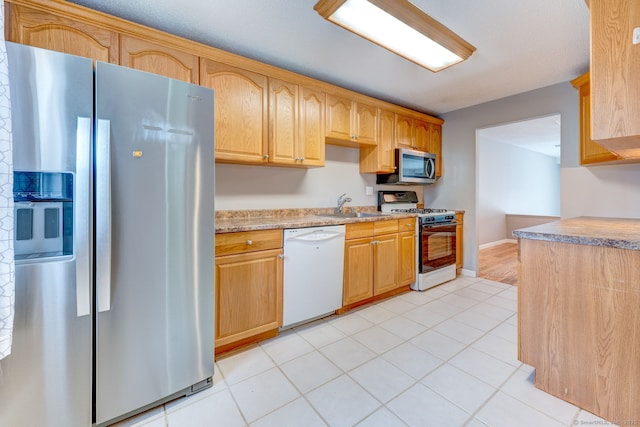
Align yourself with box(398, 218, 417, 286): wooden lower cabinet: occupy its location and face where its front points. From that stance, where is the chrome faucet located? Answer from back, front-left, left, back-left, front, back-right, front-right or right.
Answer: back-right

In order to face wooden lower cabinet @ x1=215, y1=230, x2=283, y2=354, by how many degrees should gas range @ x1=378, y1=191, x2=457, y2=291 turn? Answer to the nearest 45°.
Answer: approximately 90° to its right

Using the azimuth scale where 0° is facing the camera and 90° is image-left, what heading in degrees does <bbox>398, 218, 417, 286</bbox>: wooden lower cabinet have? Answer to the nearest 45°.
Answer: approximately 315°

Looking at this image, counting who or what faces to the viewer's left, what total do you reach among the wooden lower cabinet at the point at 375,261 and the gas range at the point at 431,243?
0

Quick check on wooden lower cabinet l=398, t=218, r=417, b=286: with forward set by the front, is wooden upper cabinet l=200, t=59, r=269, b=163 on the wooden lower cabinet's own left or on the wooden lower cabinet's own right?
on the wooden lower cabinet's own right

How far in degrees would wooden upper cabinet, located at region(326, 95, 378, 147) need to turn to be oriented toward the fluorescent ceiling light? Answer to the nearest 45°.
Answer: approximately 45° to its right

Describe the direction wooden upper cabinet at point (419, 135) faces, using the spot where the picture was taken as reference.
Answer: facing the viewer and to the right of the viewer

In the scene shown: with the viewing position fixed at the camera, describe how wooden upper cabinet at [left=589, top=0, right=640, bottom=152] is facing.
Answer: facing to the left of the viewer

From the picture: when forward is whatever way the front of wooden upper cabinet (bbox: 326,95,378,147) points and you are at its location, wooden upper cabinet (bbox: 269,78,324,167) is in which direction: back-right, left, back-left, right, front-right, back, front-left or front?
right

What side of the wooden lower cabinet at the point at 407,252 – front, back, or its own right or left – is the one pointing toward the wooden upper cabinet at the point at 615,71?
front

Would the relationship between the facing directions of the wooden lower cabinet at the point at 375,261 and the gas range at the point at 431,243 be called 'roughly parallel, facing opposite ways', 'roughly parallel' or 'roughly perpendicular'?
roughly parallel

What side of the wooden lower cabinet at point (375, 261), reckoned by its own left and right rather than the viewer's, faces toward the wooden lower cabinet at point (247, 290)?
right

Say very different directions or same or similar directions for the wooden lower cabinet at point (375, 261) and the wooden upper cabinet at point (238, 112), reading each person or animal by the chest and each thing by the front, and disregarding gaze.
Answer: same or similar directions

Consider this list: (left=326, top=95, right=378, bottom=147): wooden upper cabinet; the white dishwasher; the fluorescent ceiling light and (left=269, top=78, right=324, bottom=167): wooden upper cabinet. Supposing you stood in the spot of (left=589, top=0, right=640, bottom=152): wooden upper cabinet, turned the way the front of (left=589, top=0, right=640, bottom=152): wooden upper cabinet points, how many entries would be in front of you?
4

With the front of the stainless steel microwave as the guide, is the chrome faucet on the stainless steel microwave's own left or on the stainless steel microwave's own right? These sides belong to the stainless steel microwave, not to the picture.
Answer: on the stainless steel microwave's own right

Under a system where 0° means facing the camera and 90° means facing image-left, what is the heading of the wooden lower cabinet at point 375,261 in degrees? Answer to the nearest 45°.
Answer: approximately 315°
